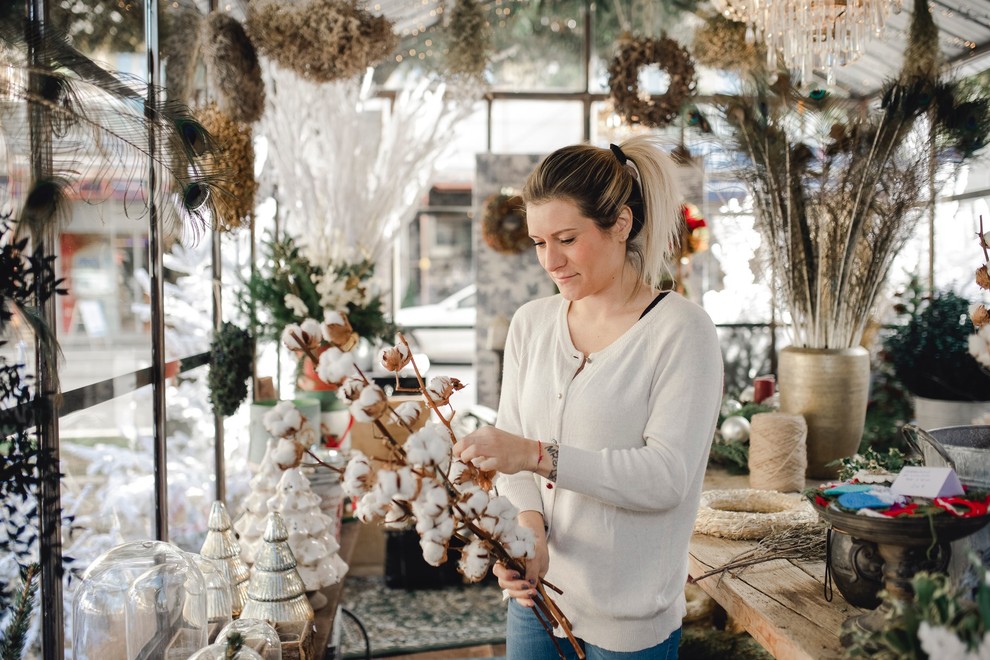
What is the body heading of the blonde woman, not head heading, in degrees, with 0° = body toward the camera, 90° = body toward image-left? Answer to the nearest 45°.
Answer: approximately 45°

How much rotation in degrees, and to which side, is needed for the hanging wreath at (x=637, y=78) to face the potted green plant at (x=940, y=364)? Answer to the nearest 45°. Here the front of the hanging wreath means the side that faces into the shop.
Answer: approximately 90° to its left

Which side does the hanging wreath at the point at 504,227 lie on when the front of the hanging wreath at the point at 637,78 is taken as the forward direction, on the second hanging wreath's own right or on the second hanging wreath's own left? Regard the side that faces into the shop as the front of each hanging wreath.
on the second hanging wreath's own right

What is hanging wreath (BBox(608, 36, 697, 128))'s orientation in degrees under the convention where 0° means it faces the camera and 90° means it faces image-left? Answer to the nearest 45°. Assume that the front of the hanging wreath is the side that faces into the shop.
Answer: approximately 0°

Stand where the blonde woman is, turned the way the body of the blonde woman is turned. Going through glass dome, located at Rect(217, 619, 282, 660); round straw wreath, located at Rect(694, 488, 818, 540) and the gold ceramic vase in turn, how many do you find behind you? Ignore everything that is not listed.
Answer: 2

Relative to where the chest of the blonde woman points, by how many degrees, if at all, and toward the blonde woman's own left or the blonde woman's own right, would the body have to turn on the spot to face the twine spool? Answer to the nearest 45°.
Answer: approximately 180°

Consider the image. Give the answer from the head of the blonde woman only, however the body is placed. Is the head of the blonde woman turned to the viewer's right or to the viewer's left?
to the viewer's left

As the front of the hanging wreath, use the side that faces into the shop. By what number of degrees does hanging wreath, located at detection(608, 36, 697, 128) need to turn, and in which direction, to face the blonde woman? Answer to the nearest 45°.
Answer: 0° — it already faces them

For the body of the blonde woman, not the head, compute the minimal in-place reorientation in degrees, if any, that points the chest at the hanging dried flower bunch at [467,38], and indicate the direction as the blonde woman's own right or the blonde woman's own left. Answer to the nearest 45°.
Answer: approximately 135° to the blonde woman's own right

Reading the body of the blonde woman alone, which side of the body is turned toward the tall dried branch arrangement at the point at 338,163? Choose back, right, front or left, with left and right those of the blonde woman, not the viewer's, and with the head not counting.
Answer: right

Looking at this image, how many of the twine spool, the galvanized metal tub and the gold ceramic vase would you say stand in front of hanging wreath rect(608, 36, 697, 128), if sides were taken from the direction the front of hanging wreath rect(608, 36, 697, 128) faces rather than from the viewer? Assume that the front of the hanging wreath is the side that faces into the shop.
3

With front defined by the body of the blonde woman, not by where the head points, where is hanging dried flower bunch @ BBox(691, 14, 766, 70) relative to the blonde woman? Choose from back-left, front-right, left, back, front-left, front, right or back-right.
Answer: back-right
